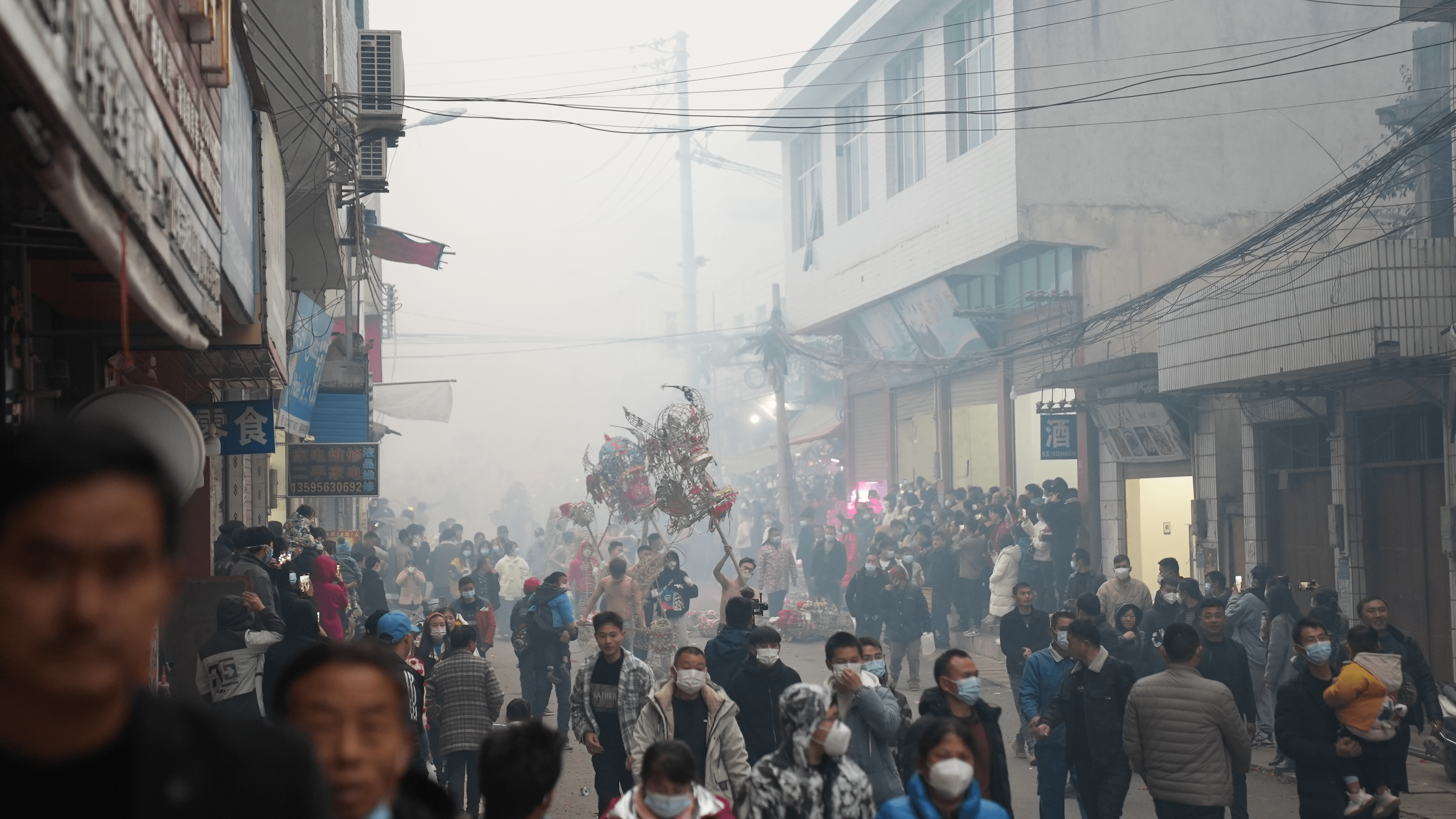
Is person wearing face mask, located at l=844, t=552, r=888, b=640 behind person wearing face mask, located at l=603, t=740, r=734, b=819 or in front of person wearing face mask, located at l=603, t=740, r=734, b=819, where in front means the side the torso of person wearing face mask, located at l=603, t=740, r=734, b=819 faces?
behind

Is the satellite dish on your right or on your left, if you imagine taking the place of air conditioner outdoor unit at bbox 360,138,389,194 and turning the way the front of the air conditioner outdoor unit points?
on your right

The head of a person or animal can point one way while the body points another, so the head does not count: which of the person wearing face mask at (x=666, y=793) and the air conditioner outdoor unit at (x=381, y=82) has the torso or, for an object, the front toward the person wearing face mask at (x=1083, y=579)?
the air conditioner outdoor unit

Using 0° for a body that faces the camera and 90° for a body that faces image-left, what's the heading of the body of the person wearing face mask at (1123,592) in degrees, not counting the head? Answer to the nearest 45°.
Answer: approximately 0°

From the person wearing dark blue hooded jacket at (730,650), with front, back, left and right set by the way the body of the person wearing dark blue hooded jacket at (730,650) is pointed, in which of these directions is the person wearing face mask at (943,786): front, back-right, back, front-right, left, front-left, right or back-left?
back-right

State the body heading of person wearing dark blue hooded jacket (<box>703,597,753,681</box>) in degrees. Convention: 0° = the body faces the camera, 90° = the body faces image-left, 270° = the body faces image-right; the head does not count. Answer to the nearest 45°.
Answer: approximately 225°

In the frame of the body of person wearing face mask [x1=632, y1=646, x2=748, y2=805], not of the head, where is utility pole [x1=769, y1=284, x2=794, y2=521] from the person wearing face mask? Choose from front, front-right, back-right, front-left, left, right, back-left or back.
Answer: back

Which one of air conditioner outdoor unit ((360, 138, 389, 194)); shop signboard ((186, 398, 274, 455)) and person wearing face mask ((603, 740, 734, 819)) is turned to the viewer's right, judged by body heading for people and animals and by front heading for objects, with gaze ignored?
the air conditioner outdoor unit

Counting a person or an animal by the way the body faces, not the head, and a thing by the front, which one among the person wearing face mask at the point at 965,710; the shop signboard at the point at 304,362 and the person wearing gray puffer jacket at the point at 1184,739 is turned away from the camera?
the person wearing gray puffer jacket at the point at 1184,739

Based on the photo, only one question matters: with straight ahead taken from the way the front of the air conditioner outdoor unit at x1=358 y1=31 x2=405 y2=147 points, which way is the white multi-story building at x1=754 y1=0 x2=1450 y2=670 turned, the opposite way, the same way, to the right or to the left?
the opposite way

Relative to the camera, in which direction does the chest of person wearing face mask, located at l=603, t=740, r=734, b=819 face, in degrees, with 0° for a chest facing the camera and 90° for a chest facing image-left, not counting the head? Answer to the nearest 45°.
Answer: approximately 0°

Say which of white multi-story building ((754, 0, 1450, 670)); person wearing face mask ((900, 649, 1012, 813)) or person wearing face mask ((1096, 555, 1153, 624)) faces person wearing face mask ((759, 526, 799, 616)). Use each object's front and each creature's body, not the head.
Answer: the white multi-story building
